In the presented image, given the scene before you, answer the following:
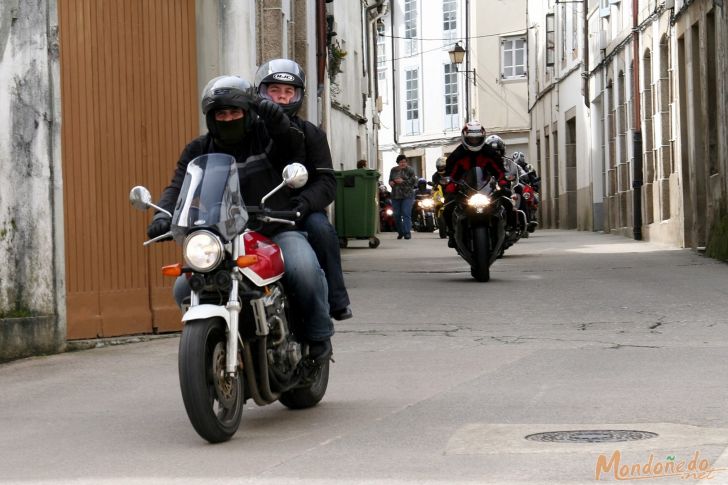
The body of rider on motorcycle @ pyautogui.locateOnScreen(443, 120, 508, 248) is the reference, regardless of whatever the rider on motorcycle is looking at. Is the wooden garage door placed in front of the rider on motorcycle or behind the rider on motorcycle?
in front

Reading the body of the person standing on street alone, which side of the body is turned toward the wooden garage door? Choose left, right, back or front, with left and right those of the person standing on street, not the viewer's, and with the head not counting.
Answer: front

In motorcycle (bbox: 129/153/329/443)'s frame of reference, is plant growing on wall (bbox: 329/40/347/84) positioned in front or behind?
behind

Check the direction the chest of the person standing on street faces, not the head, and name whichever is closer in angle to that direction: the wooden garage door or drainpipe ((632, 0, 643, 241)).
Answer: the wooden garage door

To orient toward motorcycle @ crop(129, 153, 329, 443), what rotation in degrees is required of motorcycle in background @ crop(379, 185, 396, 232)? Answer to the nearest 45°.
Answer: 0° — it already faces it

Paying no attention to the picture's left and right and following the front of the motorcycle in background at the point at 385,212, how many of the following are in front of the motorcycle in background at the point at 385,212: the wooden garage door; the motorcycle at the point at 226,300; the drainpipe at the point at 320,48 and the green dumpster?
4

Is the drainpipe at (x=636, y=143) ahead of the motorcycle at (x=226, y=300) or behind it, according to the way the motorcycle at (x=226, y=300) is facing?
behind

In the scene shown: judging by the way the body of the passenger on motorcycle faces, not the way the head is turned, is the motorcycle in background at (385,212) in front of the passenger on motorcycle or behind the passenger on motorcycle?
behind

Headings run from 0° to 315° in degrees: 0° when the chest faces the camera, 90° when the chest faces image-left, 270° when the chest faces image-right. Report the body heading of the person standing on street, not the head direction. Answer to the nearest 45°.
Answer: approximately 0°
